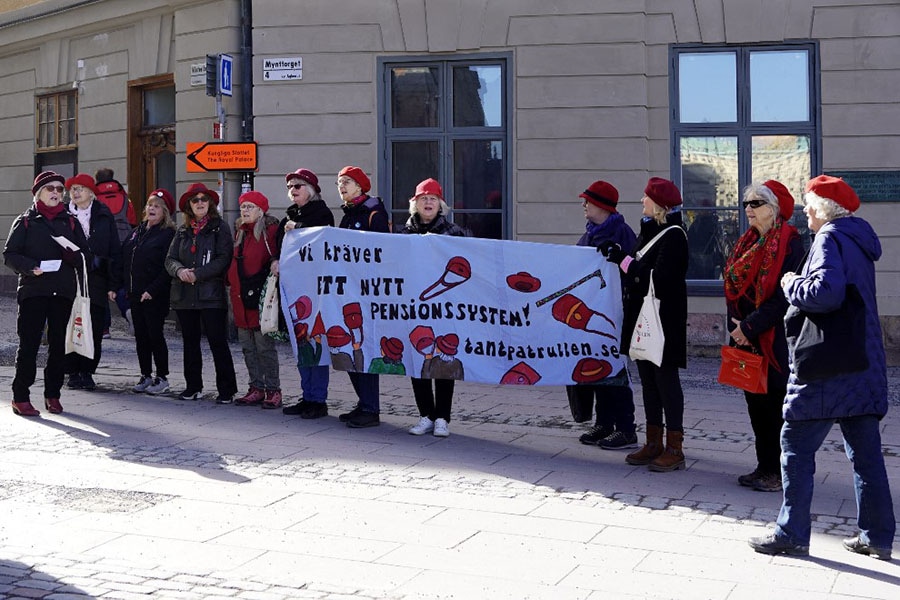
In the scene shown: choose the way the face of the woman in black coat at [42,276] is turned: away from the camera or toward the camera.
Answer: toward the camera

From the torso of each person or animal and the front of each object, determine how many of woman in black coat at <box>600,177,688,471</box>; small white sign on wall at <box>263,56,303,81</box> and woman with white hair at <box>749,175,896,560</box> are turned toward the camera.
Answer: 1

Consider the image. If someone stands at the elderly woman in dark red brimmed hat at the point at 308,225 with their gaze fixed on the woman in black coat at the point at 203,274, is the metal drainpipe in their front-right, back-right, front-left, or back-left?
front-right

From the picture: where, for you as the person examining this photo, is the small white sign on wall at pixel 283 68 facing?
facing the viewer

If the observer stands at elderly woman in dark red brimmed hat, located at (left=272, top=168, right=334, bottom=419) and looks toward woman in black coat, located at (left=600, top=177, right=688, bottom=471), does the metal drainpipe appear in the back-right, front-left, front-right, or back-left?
back-left

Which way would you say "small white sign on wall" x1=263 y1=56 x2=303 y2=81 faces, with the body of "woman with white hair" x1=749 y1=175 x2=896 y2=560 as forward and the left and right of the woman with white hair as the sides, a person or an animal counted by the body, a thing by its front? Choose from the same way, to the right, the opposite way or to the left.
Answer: to the left

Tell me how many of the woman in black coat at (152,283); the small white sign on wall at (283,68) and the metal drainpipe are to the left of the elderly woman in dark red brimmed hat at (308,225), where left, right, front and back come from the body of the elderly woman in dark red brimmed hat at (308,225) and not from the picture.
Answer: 0

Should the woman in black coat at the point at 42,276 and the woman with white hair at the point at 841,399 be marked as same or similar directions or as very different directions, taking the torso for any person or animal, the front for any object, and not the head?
very different directions

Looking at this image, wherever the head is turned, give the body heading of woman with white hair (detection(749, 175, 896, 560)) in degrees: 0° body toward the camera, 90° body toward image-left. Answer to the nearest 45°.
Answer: approximately 90°

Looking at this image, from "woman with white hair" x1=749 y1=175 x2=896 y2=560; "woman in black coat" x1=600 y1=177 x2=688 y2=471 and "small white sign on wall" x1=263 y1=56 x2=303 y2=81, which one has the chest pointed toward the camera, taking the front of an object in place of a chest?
the small white sign on wall

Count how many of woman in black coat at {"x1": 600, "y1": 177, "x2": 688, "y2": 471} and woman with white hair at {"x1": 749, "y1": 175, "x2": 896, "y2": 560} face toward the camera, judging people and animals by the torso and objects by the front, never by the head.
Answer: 0

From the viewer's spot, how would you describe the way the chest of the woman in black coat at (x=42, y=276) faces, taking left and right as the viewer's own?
facing the viewer and to the right of the viewer

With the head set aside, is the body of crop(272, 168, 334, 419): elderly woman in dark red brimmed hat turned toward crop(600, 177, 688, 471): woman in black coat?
no
